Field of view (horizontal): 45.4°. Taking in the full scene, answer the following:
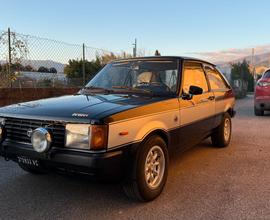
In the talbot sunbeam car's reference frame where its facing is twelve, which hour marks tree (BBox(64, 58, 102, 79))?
The tree is roughly at 4 o'clock from the talbot sunbeam car.

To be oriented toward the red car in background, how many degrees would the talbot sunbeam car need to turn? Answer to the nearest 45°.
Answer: approximately 180°

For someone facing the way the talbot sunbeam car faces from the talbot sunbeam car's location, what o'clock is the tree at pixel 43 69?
The tree is roughly at 4 o'clock from the talbot sunbeam car.

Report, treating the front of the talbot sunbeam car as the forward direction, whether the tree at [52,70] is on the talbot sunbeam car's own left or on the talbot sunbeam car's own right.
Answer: on the talbot sunbeam car's own right

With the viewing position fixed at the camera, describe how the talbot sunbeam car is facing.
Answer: facing the viewer and to the left of the viewer
